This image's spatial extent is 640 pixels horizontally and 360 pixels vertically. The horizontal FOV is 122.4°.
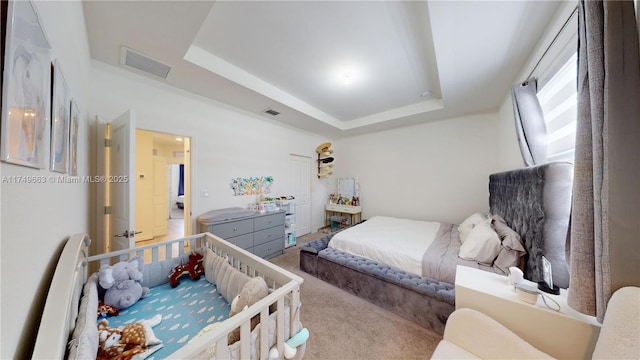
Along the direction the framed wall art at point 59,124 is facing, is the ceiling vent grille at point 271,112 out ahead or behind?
ahead

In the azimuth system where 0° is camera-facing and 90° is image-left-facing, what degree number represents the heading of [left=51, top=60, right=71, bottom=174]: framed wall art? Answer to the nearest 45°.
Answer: approximately 270°

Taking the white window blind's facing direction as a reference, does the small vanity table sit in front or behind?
in front

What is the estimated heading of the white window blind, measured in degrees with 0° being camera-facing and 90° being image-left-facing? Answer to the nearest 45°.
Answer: approximately 90°

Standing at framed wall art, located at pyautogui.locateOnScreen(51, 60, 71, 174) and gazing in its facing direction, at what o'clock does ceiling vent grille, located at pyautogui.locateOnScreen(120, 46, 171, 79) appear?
The ceiling vent grille is roughly at 10 o'clock from the framed wall art.

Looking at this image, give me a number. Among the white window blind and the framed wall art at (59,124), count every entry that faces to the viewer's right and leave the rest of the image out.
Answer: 1

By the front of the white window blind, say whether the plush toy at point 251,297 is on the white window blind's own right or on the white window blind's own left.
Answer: on the white window blind's own left

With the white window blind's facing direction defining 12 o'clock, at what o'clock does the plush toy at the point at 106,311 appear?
The plush toy is roughly at 10 o'clock from the white window blind.

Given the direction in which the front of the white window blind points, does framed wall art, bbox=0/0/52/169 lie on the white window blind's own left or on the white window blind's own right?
on the white window blind's own left

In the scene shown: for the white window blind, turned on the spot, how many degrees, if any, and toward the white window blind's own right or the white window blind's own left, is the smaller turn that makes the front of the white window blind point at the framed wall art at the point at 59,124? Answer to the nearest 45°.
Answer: approximately 45° to the white window blind's own left
